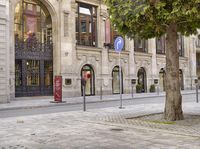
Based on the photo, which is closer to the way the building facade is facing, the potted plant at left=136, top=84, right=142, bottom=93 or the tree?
the tree

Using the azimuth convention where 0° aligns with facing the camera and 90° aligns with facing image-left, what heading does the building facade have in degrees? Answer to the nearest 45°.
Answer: approximately 315°

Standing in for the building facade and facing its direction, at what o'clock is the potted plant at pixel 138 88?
The potted plant is roughly at 9 o'clock from the building facade.

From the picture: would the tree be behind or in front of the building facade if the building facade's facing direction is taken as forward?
in front
